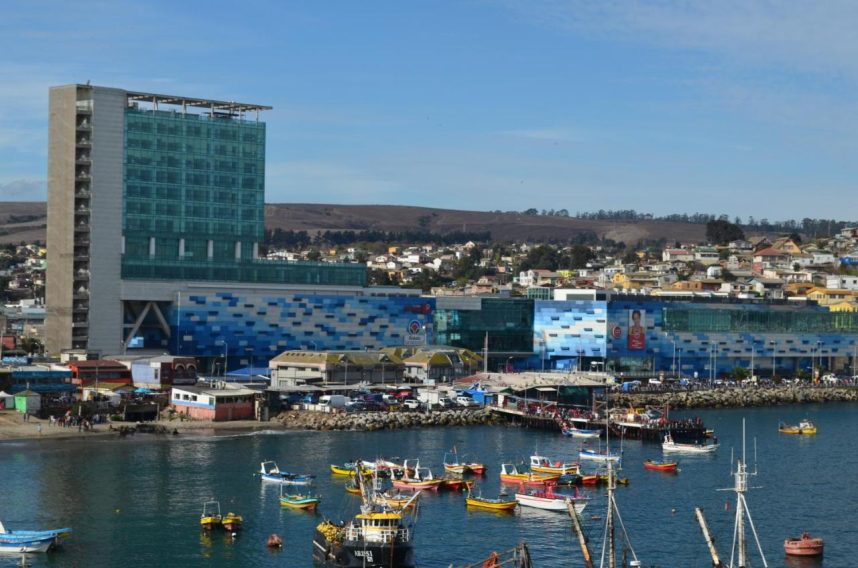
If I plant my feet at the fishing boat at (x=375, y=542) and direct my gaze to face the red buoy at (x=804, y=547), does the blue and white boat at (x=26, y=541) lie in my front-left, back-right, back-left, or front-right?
back-left

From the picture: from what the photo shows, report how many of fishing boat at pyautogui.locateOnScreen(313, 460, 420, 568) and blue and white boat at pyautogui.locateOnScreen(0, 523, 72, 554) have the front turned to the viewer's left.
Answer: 0

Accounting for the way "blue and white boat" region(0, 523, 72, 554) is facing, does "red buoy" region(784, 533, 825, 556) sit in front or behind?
in front

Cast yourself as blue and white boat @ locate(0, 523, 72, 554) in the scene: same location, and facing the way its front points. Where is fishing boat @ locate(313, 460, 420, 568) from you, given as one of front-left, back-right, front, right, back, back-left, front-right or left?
front-right

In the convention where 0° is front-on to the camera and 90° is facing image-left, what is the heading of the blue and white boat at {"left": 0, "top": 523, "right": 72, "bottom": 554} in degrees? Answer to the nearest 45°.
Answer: approximately 270°
